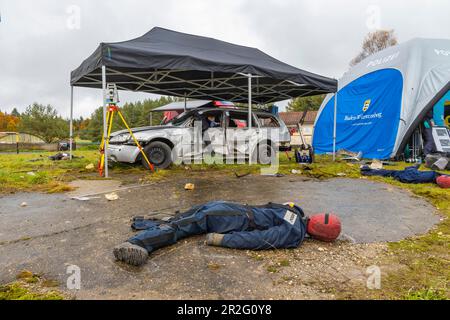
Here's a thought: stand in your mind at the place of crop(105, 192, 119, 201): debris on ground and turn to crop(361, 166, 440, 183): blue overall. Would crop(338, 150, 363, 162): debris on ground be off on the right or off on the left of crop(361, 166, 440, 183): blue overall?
left

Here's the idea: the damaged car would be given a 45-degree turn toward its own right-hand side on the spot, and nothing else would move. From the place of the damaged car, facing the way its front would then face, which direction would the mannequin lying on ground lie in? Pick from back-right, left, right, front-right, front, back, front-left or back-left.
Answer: left

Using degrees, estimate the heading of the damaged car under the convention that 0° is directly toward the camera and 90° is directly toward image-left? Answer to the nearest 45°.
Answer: approximately 45°

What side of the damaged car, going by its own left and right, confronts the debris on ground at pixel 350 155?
back

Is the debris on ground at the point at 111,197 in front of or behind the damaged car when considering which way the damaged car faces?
in front

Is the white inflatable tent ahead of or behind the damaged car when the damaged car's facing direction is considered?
behind

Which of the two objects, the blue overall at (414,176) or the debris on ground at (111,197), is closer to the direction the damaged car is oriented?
the debris on ground
